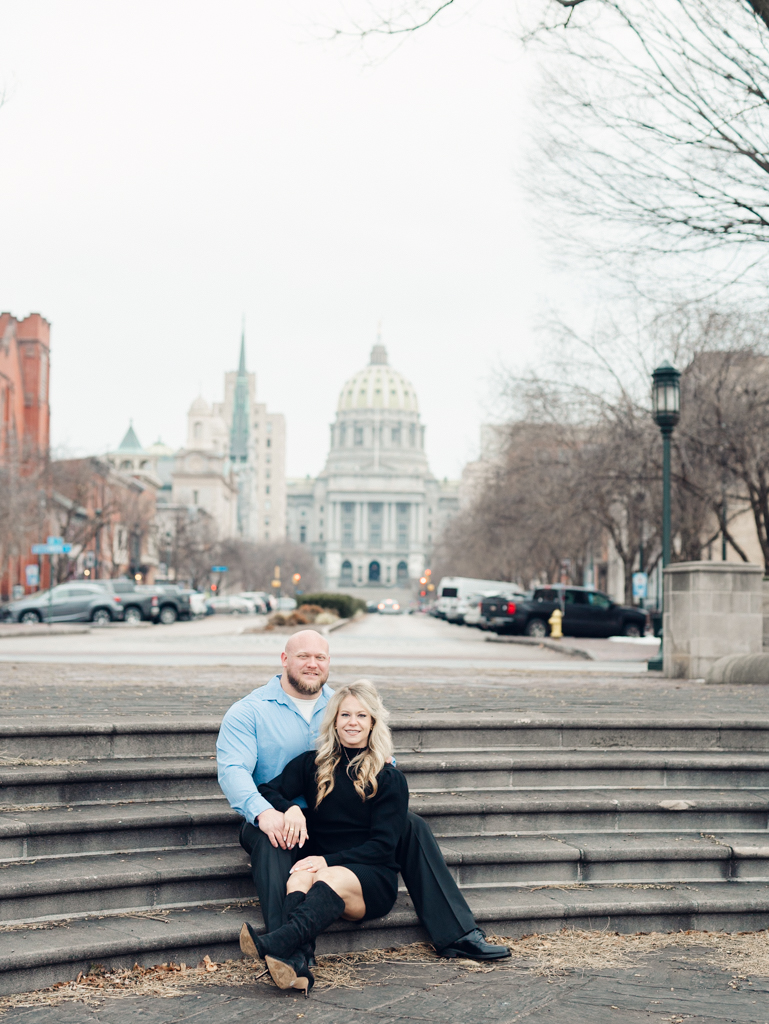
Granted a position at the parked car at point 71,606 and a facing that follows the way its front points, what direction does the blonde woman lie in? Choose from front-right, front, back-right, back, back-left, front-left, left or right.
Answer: left

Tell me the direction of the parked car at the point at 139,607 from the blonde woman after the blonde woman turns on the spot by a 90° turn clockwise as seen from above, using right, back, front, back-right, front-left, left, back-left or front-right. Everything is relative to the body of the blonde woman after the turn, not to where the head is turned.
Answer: front-right

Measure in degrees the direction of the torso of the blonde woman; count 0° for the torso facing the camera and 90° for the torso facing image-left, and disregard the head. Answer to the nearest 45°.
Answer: approximately 45°

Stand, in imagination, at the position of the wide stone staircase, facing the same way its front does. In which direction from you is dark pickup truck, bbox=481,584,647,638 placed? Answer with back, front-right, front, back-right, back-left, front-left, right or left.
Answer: back

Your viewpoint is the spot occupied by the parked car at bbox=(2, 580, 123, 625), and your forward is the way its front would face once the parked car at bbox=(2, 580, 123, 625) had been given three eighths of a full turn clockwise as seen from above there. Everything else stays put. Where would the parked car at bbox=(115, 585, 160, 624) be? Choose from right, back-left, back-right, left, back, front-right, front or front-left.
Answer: front

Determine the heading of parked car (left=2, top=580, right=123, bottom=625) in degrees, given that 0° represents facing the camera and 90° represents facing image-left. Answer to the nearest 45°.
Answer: approximately 90°

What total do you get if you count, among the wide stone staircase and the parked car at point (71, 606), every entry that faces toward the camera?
1

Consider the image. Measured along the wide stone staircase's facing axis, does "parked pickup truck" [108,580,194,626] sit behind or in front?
behind

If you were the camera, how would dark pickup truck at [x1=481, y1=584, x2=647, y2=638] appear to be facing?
facing away from the viewer and to the right of the viewer
